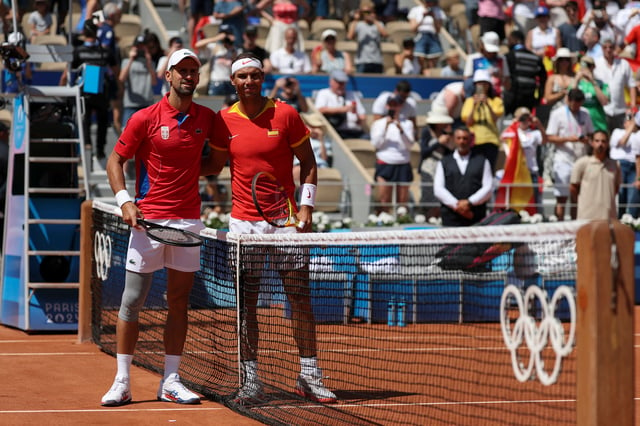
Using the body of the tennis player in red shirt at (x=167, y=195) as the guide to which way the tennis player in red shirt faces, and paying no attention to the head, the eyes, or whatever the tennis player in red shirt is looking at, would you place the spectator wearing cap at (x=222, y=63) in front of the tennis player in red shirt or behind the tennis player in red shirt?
behind

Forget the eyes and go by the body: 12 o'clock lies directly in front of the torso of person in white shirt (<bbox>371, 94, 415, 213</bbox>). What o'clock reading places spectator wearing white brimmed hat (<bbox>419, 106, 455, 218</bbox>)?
The spectator wearing white brimmed hat is roughly at 10 o'clock from the person in white shirt.

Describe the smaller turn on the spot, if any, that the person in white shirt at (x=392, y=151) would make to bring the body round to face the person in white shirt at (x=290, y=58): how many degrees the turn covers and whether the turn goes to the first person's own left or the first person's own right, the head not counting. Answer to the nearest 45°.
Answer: approximately 135° to the first person's own right

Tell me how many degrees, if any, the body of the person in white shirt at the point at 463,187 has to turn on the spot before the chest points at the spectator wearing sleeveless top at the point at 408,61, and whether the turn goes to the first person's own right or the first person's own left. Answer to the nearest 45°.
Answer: approximately 180°

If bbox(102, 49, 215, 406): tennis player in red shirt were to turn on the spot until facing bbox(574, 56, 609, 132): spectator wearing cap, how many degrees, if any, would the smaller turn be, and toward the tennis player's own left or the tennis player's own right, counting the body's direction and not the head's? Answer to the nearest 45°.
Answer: approximately 135° to the tennis player's own left

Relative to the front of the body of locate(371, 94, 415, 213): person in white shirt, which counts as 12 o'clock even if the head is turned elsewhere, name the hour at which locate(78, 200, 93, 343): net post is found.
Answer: The net post is roughly at 1 o'clock from the person in white shirt.

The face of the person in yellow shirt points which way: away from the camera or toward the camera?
toward the camera

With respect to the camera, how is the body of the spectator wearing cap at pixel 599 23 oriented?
toward the camera

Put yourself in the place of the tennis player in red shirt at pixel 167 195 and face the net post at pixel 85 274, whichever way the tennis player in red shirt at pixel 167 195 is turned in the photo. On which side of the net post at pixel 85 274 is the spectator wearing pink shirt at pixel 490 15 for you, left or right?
right

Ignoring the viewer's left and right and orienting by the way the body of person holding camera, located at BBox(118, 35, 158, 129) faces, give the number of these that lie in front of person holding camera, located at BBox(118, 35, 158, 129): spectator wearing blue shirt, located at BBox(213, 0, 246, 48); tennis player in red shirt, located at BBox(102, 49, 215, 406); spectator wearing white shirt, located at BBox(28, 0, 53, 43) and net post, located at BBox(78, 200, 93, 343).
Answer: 2

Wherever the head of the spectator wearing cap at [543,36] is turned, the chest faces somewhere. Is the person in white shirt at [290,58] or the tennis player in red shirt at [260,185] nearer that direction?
the tennis player in red shirt

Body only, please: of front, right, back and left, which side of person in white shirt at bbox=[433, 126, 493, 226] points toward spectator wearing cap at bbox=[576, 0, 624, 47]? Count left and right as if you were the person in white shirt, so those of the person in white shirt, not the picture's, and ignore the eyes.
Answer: back

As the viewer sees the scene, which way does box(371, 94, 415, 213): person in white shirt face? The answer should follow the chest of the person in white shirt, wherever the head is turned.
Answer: toward the camera

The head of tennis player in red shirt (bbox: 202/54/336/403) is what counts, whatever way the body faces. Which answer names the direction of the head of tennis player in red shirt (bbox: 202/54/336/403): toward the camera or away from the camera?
toward the camera

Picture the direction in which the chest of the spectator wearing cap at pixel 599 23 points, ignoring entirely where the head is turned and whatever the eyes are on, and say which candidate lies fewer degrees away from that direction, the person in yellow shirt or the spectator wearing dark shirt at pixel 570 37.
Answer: the person in yellow shirt

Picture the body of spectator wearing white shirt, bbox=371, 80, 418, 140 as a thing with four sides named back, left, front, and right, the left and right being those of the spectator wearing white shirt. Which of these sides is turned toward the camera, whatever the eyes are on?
front

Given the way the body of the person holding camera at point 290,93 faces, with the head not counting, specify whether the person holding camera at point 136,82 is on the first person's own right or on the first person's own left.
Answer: on the first person's own right

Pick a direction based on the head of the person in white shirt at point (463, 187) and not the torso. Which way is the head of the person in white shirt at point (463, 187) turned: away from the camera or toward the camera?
toward the camera
